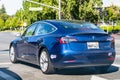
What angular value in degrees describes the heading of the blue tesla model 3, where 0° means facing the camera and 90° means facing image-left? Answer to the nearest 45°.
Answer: approximately 135°
